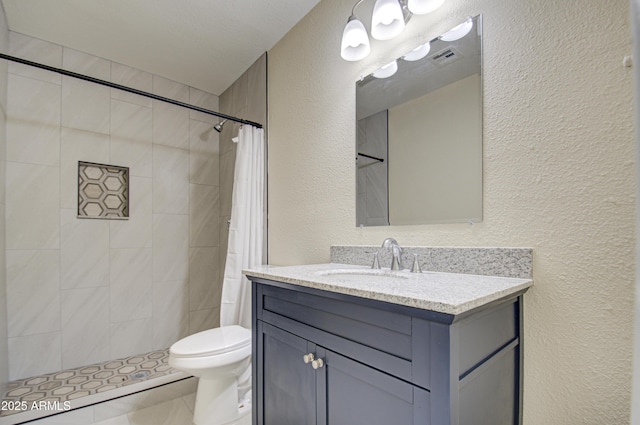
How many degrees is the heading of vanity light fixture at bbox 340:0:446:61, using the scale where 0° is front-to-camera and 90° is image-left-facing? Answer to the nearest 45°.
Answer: approximately 45°

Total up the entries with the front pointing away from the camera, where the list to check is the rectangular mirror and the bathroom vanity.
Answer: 0

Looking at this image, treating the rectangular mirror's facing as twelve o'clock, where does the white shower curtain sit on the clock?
The white shower curtain is roughly at 2 o'clock from the rectangular mirror.

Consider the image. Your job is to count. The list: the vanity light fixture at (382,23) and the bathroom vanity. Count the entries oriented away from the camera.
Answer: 0

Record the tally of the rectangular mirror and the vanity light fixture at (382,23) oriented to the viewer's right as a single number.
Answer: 0
